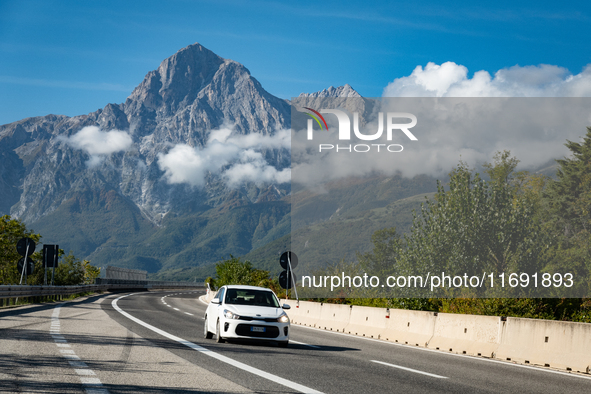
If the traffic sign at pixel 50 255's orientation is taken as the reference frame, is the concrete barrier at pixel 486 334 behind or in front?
behind

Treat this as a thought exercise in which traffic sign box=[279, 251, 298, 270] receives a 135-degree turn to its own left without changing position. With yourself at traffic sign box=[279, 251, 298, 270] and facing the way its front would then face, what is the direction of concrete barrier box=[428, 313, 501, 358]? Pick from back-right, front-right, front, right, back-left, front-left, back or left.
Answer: front-left

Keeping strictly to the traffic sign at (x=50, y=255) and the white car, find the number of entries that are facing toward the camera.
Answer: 1

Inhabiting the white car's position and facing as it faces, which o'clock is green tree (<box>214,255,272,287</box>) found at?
The green tree is roughly at 6 o'clock from the white car.

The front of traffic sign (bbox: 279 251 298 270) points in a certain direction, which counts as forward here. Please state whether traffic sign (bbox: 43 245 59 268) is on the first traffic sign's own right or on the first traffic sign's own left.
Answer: on the first traffic sign's own left

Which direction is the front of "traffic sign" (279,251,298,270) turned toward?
away from the camera

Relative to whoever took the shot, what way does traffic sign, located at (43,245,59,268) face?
facing away from the viewer

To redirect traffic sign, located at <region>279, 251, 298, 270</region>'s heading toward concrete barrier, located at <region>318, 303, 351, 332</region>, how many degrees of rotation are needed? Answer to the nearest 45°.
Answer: approximately 180°

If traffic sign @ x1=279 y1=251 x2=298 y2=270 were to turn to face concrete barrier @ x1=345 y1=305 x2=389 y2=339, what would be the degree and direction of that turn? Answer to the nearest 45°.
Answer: approximately 180°

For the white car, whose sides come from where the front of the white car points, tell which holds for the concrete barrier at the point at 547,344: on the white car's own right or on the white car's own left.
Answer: on the white car's own left
